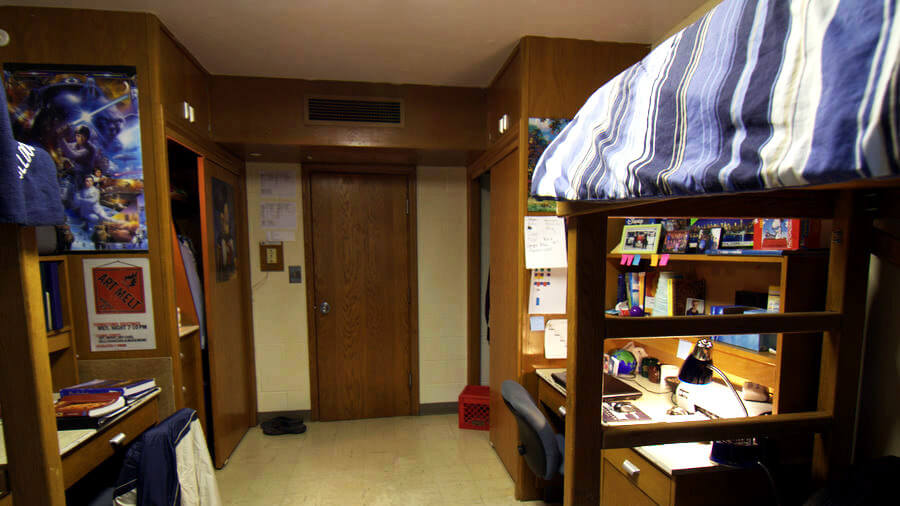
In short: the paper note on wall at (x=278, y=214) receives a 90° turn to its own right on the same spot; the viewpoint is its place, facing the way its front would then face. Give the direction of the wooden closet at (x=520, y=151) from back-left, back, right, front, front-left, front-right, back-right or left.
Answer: back-left

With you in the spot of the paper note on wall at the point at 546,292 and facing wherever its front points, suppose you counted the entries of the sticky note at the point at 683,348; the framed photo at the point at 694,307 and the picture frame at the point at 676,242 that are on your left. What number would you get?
3

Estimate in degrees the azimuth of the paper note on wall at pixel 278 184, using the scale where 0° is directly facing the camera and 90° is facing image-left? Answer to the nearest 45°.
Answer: approximately 0°

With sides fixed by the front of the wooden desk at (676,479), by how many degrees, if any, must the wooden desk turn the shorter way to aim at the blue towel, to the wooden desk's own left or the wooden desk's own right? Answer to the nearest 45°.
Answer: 0° — it already faces it
